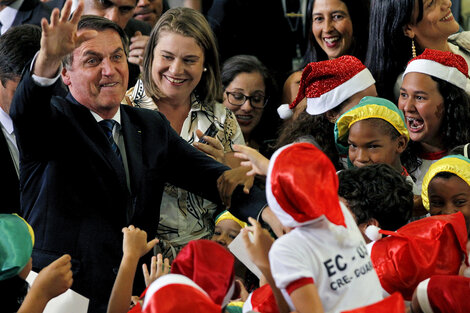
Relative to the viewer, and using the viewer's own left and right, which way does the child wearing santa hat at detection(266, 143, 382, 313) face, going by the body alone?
facing away from the viewer and to the left of the viewer

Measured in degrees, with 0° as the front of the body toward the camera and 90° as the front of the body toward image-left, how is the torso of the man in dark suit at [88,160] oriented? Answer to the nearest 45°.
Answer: approximately 315°

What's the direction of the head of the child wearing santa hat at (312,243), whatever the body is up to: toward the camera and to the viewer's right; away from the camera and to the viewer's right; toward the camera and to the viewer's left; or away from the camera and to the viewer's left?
away from the camera and to the viewer's left

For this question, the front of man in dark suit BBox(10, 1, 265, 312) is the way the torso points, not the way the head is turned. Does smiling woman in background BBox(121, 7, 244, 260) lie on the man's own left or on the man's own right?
on the man's own left

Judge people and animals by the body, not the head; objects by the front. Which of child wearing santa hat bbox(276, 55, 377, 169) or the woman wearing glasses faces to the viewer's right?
the child wearing santa hat

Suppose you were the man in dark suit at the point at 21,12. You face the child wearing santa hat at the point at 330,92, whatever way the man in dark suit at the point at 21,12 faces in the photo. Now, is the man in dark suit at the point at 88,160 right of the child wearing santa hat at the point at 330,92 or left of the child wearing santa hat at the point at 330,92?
right
